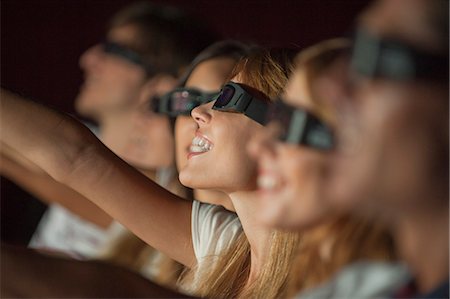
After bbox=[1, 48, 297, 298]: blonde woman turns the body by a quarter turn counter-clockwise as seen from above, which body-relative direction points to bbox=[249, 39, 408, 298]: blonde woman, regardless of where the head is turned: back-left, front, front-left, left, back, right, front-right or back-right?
front

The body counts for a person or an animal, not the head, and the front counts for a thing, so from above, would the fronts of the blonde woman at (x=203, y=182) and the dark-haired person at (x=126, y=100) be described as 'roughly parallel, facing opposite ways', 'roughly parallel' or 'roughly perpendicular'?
roughly parallel

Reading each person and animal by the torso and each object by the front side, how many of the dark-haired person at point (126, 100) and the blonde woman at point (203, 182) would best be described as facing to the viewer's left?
2

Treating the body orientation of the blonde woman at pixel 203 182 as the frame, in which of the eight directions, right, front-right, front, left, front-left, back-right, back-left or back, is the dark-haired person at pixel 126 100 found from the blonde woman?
right

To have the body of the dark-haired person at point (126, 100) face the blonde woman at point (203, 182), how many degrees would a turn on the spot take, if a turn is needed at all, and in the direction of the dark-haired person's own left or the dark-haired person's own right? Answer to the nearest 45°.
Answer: approximately 90° to the dark-haired person's own left

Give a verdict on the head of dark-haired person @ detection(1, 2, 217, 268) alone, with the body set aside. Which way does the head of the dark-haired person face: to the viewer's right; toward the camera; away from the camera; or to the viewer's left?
to the viewer's left

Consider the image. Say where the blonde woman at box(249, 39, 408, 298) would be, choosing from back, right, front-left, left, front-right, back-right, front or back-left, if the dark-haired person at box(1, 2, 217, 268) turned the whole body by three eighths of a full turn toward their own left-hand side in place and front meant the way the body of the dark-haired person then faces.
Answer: front-right

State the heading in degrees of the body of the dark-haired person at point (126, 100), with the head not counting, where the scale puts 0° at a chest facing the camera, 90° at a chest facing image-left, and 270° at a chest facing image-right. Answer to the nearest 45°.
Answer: approximately 90°

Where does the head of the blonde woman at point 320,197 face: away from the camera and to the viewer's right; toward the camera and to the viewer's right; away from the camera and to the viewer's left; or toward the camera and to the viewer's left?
toward the camera and to the viewer's left

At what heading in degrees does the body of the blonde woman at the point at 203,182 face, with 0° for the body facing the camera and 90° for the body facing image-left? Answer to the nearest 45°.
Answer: approximately 90°

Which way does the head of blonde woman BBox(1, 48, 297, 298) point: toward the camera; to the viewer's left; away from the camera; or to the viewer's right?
to the viewer's left
